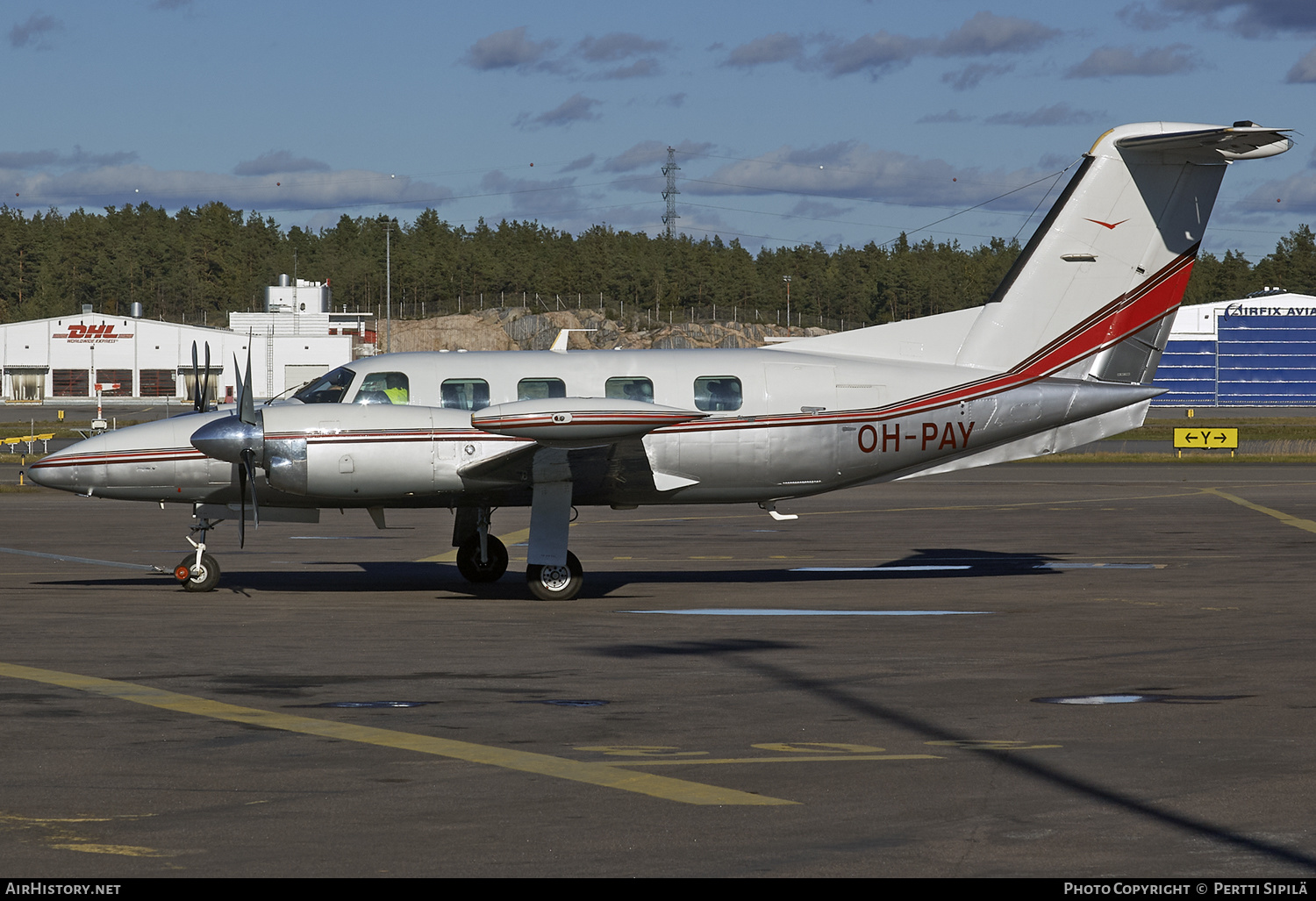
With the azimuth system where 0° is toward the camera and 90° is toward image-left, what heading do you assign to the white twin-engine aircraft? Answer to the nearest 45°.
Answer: approximately 90°
